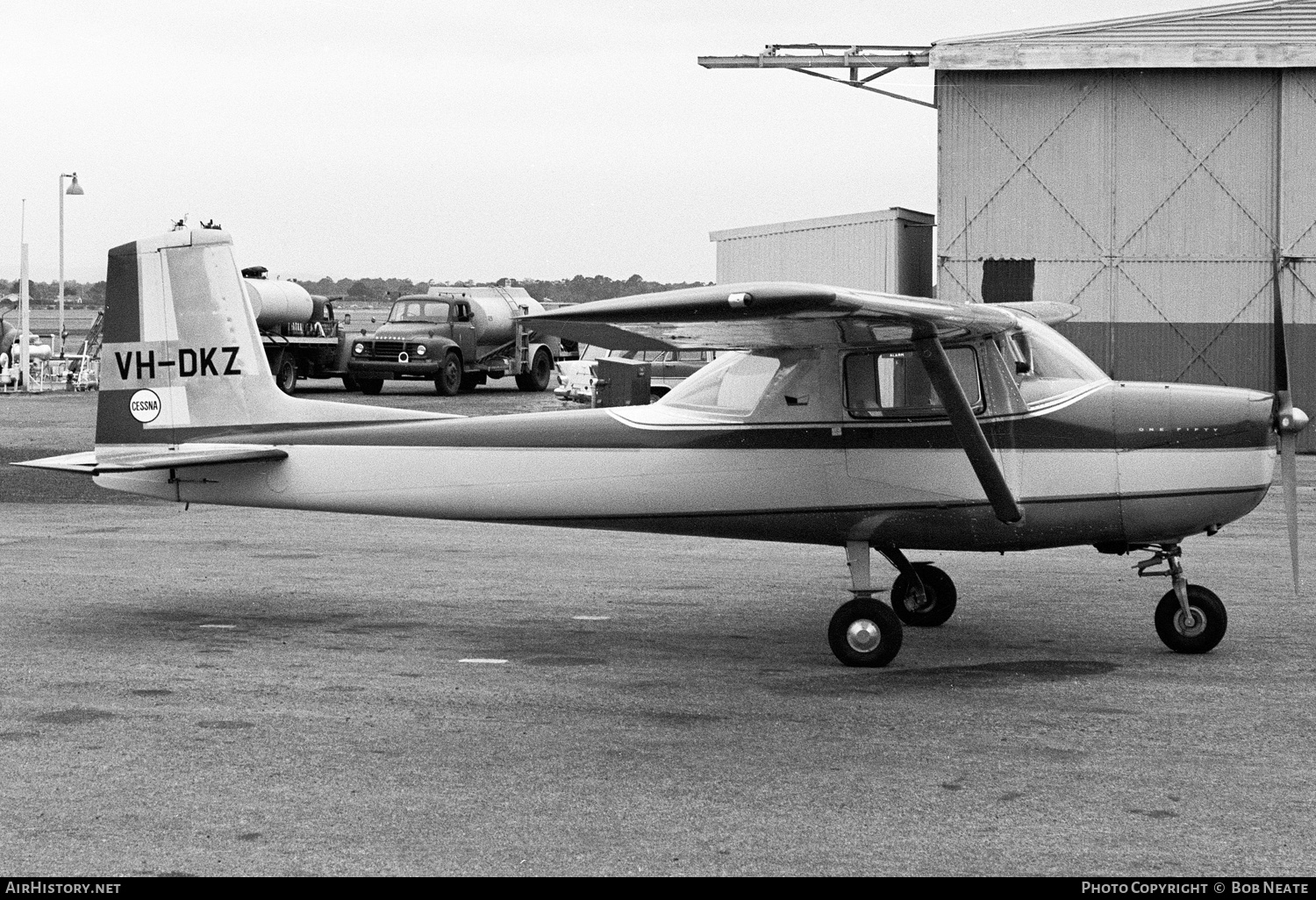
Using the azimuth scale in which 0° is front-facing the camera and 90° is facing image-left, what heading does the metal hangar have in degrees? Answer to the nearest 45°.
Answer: approximately 0°

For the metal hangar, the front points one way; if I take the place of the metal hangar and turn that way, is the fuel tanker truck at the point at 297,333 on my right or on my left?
on my right

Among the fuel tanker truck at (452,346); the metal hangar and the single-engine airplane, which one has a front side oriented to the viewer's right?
the single-engine airplane

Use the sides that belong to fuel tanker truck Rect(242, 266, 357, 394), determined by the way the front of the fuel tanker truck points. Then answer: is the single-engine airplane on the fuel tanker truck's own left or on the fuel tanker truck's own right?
on the fuel tanker truck's own right

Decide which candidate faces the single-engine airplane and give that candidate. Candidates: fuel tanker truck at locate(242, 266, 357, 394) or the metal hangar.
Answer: the metal hangar

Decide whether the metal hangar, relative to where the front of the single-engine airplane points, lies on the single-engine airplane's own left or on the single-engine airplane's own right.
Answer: on the single-engine airplane's own left

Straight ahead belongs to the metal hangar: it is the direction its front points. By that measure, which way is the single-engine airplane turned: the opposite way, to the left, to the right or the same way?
to the left

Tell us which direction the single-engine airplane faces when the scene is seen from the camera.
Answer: facing to the right of the viewer

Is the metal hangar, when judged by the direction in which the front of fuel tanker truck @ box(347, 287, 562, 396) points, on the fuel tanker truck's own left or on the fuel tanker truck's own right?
on the fuel tanker truck's own left
